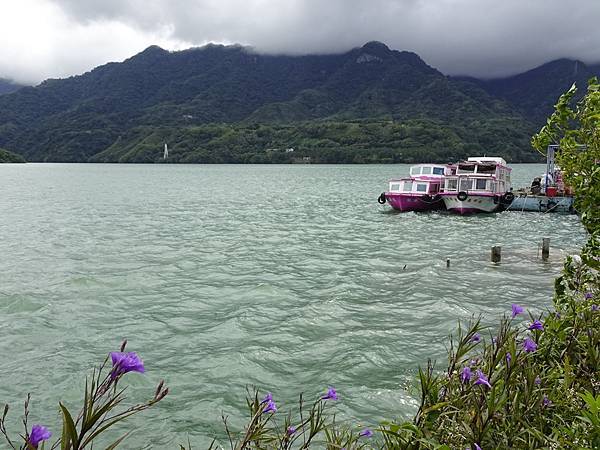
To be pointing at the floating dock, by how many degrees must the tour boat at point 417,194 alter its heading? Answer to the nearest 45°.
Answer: approximately 135° to its left

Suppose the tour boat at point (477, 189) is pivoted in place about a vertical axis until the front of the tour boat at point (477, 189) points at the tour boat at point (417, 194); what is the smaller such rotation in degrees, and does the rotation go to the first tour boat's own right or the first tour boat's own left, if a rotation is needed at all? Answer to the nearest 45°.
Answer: approximately 45° to the first tour boat's own right

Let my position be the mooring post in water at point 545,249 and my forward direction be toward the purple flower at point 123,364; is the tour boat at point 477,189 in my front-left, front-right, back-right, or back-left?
back-right

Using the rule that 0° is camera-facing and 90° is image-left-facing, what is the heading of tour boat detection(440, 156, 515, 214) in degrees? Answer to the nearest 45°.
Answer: approximately 45°

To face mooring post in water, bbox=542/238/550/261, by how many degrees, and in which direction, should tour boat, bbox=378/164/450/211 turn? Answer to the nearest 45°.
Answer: approximately 45° to its left

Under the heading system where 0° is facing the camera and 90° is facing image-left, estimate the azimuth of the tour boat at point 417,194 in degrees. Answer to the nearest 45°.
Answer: approximately 45°

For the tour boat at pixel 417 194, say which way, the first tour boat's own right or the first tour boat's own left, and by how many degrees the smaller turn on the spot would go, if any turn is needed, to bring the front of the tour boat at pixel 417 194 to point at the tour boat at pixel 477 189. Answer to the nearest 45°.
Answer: approximately 135° to the first tour boat's own left

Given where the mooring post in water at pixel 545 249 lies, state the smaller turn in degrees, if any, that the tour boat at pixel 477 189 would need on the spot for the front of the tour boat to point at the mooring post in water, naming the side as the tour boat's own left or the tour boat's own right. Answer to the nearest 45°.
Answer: approximately 45° to the tour boat's own left
